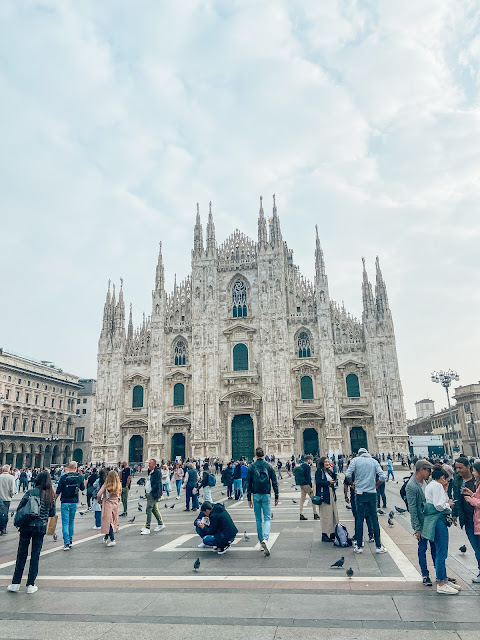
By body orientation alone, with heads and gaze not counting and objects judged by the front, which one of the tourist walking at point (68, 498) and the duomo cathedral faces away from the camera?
the tourist walking

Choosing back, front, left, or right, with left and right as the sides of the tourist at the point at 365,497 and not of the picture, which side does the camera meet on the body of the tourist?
back

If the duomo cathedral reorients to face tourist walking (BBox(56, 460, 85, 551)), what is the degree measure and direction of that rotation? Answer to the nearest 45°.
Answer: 0° — it already faces them

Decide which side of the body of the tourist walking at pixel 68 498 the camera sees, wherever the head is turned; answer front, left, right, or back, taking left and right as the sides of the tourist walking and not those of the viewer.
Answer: back

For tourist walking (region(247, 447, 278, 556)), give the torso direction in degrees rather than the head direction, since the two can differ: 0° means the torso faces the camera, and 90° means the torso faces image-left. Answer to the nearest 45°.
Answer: approximately 180°

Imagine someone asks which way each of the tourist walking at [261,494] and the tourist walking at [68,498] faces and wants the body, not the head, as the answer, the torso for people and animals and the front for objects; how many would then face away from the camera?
2

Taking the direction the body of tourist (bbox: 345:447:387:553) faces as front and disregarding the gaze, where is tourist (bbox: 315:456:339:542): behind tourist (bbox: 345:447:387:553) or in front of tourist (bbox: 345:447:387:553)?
in front

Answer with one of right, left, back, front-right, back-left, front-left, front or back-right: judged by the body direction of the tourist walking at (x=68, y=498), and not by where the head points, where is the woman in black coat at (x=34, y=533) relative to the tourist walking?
back

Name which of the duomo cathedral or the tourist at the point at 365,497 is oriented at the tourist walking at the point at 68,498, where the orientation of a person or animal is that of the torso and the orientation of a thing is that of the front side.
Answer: the duomo cathedral

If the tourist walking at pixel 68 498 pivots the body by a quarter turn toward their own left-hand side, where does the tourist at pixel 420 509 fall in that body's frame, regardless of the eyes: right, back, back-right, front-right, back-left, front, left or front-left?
back-left

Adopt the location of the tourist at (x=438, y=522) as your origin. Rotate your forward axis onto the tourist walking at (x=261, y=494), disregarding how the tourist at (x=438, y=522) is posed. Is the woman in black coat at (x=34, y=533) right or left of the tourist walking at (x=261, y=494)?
left
